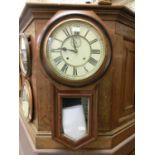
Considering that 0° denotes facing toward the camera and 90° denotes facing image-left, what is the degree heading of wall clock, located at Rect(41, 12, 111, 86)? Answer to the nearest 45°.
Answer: approximately 0°
